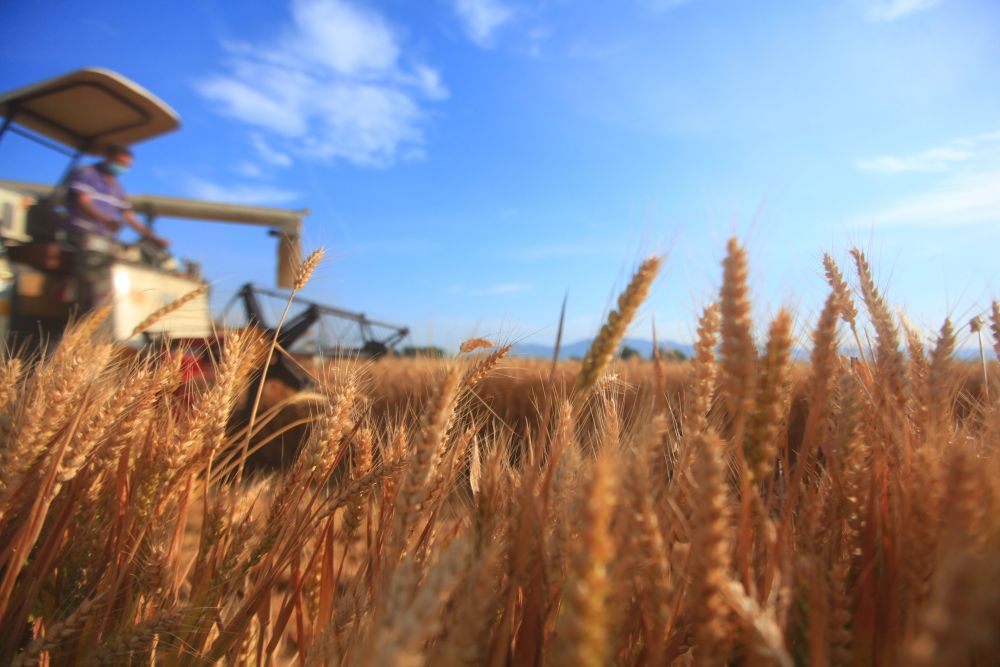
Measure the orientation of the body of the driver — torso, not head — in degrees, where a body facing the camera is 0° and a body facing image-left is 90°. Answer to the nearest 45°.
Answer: approximately 315°
